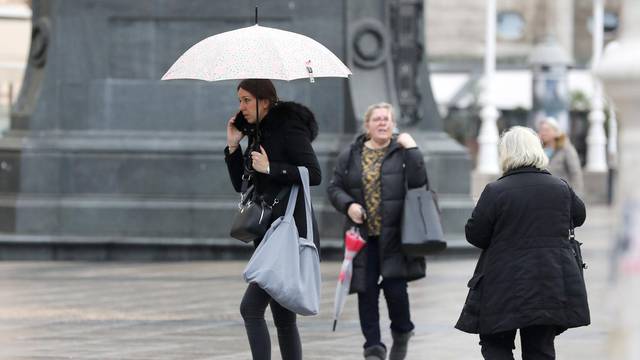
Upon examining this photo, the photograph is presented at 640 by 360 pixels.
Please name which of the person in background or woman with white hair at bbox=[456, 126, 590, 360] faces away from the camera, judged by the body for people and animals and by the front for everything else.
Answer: the woman with white hair

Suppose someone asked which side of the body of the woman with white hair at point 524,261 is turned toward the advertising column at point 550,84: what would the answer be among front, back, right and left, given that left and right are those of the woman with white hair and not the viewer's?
front

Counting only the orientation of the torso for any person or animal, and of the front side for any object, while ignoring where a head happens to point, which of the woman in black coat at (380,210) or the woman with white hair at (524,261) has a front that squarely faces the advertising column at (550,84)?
the woman with white hair

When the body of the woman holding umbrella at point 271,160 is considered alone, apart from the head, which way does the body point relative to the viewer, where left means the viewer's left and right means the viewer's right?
facing the viewer and to the left of the viewer

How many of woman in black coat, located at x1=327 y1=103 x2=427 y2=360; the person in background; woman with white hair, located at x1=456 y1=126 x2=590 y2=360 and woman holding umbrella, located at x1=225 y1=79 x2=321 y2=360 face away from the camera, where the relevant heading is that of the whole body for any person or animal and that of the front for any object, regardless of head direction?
1

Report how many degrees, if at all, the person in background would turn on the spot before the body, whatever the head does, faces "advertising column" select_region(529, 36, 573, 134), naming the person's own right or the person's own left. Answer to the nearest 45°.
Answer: approximately 135° to the person's own right

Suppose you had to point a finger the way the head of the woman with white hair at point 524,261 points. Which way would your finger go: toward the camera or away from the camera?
away from the camera

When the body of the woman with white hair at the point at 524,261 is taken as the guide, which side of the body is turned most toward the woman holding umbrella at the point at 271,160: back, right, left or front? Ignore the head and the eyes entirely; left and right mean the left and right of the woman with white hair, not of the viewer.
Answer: left

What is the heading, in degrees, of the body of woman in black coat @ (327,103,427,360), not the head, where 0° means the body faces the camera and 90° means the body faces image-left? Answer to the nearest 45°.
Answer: approximately 0°

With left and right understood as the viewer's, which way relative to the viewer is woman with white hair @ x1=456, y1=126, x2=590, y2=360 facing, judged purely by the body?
facing away from the viewer

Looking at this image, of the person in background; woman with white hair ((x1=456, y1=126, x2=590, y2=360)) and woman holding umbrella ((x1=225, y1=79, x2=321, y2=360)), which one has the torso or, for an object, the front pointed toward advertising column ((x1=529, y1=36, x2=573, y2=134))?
the woman with white hair

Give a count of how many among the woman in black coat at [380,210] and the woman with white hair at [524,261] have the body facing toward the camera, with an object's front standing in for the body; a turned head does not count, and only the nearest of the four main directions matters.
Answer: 1
